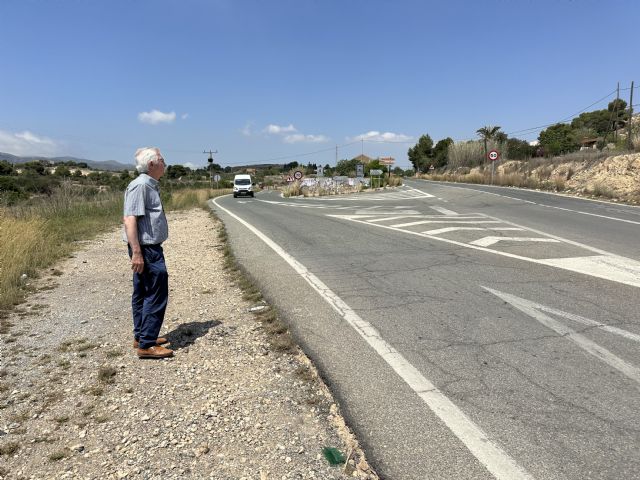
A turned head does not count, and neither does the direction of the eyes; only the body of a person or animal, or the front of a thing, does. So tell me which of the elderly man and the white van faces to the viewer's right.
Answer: the elderly man

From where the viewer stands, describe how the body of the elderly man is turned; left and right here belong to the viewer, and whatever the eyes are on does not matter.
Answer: facing to the right of the viewer

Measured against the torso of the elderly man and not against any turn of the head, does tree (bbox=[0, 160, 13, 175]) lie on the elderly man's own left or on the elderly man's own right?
on the elderly man's own left

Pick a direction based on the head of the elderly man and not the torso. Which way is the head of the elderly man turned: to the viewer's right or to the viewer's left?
to the viewer's right

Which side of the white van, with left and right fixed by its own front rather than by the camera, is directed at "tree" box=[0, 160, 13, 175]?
right

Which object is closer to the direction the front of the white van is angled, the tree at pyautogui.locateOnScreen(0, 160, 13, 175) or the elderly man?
the elderly man

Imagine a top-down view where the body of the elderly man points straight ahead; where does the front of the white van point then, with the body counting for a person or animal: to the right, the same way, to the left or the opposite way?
to the right

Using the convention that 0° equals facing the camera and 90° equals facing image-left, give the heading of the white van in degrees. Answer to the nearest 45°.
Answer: approximately 0°

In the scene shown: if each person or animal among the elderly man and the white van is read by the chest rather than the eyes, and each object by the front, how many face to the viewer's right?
1

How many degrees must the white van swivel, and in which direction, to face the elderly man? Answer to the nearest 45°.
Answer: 0° — it already faces them

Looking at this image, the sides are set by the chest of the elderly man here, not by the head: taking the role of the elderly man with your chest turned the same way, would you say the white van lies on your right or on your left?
on your left
